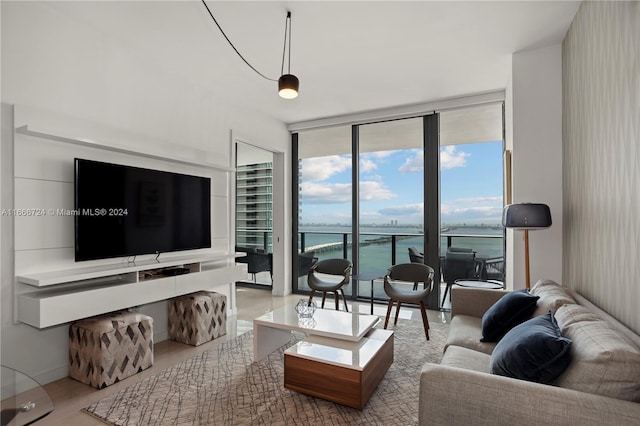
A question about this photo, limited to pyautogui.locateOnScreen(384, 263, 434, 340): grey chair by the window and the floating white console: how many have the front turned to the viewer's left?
0

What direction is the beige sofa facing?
to the viewer's left

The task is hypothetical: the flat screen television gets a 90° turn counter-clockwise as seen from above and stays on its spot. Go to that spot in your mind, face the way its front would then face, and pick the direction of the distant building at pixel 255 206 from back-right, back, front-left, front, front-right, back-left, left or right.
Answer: front

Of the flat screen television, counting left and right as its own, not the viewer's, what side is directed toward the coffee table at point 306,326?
front

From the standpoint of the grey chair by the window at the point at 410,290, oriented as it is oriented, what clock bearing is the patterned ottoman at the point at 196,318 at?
The patterned ottoman is roughly at 2 o'clock from the grey chair by the window.

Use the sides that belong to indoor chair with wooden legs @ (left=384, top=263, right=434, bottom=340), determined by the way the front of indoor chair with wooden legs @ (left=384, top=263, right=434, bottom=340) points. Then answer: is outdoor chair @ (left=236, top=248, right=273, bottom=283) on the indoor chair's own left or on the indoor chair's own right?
on the indoor chair's own right

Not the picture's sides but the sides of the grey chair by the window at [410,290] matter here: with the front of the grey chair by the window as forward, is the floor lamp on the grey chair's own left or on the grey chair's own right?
on the grey chair's own left

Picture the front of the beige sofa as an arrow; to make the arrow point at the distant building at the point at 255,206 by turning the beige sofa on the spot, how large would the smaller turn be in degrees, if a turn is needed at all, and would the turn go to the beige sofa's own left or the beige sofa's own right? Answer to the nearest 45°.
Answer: approximately 45° to the beige sofa's own right

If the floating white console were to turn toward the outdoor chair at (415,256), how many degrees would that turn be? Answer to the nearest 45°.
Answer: approximately 45° to its left

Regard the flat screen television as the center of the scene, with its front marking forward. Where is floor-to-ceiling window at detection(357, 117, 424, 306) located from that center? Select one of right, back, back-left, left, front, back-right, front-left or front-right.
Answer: front-left

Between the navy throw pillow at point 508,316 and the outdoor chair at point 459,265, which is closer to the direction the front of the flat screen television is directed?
the navy throw pillow

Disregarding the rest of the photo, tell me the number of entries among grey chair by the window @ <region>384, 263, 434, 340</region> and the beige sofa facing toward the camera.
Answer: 1

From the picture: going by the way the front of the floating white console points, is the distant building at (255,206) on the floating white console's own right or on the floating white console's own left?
on the floating white console's own left
